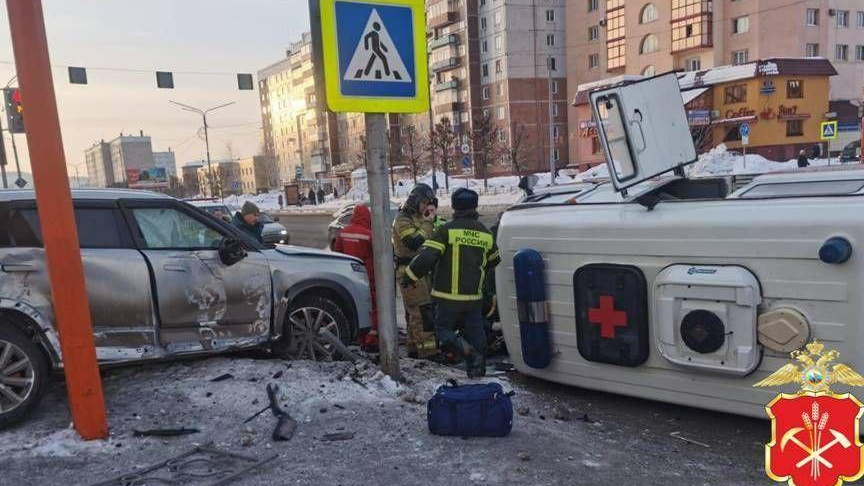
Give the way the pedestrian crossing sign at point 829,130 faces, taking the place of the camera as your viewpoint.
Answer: facing the viewer

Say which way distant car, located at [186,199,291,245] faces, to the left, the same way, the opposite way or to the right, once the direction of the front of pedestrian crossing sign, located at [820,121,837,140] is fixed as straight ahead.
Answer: to the left

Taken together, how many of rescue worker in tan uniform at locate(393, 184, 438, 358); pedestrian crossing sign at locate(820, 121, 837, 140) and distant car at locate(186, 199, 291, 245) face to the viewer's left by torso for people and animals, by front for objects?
0

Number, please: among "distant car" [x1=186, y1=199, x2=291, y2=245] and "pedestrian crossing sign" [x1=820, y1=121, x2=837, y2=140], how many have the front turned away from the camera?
0

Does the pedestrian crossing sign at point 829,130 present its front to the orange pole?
yes

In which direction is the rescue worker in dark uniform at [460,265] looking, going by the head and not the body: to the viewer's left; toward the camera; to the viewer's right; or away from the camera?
away from the camera

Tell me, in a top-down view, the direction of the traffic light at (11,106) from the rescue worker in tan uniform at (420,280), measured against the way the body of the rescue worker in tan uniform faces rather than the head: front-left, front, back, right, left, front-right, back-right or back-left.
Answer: back

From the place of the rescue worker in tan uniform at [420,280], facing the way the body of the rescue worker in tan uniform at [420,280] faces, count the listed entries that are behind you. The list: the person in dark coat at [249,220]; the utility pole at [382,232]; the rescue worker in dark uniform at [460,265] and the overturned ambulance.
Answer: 1

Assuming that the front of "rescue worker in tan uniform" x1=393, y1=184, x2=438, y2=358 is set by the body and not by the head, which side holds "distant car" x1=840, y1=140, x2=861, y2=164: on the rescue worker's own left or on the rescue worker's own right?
on the rescue worker's own left

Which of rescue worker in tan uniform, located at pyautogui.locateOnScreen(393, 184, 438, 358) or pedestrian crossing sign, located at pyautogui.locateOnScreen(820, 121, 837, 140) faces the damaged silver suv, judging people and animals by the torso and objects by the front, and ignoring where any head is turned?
the pedestrian crossing sign

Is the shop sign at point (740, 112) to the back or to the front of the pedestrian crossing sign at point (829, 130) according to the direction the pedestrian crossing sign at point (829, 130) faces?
to the back

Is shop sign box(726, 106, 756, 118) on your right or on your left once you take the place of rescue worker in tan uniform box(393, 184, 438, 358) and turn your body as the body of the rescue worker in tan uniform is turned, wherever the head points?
on your left

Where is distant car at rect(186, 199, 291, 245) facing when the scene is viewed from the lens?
facing the viewer and to the right of the viewer

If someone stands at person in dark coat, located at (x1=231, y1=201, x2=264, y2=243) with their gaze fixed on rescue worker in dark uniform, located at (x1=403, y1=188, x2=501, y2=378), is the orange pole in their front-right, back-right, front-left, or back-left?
front-right
